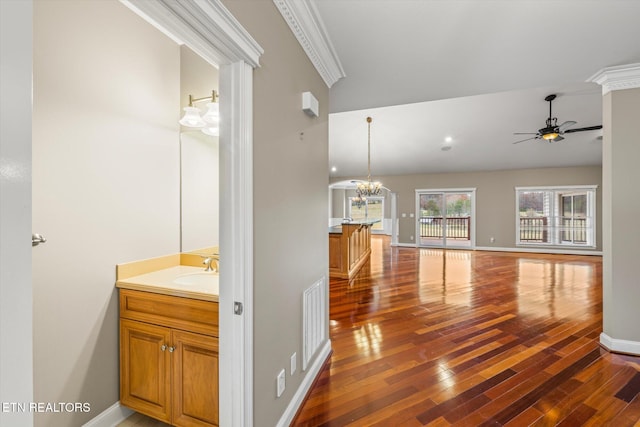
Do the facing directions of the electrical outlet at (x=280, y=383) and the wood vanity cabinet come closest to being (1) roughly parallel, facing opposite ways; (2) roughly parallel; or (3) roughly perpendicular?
roughly perpendicular

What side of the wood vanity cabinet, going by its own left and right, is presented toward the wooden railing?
back

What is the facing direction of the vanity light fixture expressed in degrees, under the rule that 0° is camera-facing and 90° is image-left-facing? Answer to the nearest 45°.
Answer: approximately 45°

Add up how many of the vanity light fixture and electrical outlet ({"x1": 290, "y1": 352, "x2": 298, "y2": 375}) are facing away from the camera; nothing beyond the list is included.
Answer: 0

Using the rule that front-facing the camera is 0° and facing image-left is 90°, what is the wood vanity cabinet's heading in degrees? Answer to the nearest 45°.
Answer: approximately 45°
